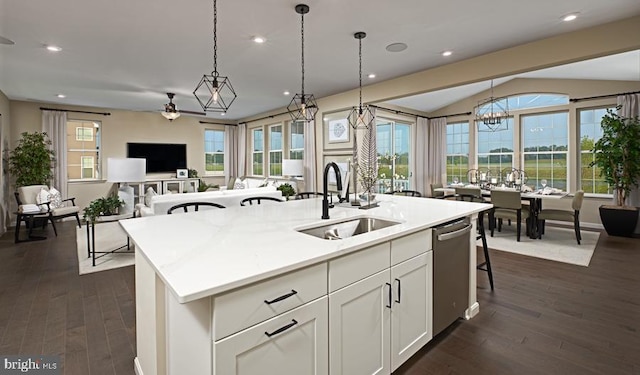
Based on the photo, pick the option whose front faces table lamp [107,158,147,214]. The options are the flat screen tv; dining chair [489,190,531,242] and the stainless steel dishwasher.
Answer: the flat screen tv

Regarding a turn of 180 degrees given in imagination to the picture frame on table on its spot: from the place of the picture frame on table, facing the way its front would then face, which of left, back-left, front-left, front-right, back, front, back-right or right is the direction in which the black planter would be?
back-right

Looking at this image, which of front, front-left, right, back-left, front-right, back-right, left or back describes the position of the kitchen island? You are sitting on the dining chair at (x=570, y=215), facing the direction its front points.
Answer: left

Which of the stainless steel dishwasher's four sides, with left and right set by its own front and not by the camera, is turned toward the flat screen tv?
back

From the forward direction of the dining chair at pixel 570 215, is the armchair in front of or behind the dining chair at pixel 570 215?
in front

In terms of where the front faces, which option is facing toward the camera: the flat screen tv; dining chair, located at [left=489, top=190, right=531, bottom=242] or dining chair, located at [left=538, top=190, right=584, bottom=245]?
the flat screen tv

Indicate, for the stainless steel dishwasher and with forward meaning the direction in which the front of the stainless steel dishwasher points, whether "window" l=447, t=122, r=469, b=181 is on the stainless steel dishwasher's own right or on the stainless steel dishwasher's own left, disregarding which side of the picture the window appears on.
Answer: on the stainless steel dishwasher's own left

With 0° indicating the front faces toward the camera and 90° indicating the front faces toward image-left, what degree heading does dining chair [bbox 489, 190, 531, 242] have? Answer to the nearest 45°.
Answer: approximately 225°

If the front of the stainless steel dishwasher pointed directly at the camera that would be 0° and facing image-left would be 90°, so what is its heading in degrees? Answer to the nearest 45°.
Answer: approximately 315°

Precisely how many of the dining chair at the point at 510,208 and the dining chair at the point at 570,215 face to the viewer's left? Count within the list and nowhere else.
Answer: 1

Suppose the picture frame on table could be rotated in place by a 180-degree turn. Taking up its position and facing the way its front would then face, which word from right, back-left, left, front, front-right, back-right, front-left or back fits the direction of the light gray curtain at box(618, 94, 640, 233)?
back-right

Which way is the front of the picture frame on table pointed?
toward the camera

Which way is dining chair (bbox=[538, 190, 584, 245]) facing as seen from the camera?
to the viewer's left

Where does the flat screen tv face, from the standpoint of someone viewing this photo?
facing the viewer

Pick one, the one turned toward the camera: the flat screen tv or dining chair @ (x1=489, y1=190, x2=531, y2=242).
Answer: the flat screen tv

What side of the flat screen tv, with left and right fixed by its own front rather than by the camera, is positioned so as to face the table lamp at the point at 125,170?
front
